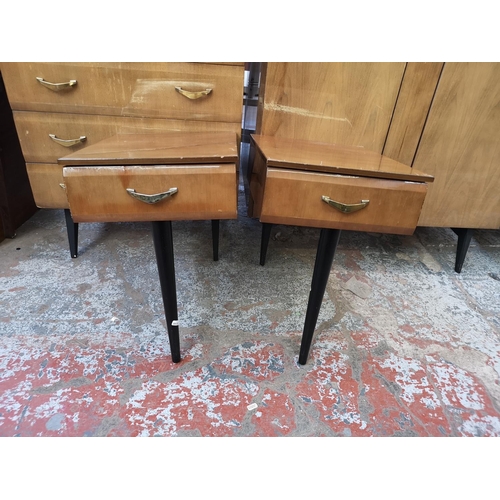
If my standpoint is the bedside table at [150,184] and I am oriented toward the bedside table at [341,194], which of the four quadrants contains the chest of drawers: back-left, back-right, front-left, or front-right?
back-left

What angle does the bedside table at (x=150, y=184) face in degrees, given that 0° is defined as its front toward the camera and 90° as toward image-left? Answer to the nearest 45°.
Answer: approximately 0°

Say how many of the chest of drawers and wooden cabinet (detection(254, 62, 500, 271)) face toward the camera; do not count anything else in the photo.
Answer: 2

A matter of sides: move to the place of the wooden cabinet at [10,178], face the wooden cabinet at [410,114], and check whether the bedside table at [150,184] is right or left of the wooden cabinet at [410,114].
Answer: right

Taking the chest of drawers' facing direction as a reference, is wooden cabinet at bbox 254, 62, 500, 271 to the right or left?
on its left

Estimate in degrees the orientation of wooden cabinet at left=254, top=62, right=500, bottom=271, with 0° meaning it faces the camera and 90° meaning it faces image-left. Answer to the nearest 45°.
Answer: approximately 0°

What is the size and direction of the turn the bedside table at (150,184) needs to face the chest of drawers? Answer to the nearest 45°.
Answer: approximately 180°

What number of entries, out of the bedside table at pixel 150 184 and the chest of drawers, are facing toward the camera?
2
